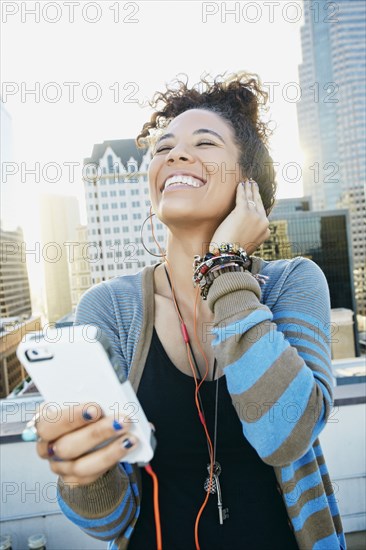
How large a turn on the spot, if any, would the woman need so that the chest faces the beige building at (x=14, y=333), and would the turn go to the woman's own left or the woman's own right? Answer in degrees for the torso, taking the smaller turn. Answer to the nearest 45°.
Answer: approximately 135° to the woman's own right

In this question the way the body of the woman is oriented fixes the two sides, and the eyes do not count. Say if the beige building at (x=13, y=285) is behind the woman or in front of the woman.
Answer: behind

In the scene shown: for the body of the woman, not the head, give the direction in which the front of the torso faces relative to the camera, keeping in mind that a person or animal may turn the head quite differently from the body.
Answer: toward the camera

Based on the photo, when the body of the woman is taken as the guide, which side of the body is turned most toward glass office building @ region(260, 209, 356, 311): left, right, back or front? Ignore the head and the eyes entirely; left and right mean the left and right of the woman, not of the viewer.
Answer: back

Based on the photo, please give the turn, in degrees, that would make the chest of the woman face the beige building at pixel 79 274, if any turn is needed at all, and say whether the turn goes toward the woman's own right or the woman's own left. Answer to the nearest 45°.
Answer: approximately 180°

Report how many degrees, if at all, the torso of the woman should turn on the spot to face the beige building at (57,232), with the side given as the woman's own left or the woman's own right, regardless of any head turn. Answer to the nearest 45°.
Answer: approximately 180°

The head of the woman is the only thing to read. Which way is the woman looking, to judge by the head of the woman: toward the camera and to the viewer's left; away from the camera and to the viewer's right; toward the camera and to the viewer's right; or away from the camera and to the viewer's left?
toward the camera and to the viewer's left
